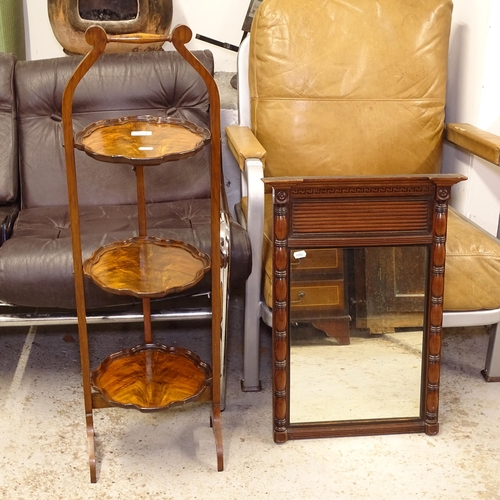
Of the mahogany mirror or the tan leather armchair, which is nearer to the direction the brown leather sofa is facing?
the mahogany mirror

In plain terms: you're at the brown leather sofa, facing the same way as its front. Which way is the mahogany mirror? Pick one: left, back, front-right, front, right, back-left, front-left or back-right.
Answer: front-left

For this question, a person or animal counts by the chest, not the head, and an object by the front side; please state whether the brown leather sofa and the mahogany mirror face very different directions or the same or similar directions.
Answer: same or similar directions

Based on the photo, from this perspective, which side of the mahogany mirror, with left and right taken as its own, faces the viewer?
front

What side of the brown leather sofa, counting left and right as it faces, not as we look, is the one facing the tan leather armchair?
left

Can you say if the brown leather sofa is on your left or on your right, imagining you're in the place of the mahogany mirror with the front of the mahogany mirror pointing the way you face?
on your right

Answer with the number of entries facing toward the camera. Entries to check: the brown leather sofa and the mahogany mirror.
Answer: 2

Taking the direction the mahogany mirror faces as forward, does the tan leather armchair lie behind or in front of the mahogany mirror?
behind

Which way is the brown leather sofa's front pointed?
toward the camera
